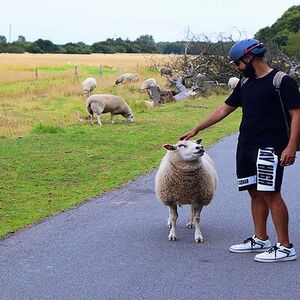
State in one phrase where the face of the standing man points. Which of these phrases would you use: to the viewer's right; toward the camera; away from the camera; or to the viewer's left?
to the viewer's left

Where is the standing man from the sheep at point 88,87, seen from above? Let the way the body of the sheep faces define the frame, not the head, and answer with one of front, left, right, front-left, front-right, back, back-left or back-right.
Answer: front-left

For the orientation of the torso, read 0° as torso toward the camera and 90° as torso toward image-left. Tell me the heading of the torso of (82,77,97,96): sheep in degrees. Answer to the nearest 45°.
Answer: approximately 45°

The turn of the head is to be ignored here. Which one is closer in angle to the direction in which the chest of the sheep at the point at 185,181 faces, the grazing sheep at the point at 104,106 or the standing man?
the standing man

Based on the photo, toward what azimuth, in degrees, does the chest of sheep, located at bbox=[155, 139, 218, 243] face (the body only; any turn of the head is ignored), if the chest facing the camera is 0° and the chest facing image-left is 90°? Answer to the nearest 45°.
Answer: approximately 0°

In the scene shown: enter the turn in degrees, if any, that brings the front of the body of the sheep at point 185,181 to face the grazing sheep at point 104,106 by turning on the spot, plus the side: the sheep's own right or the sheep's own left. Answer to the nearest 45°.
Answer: approximately 180°
